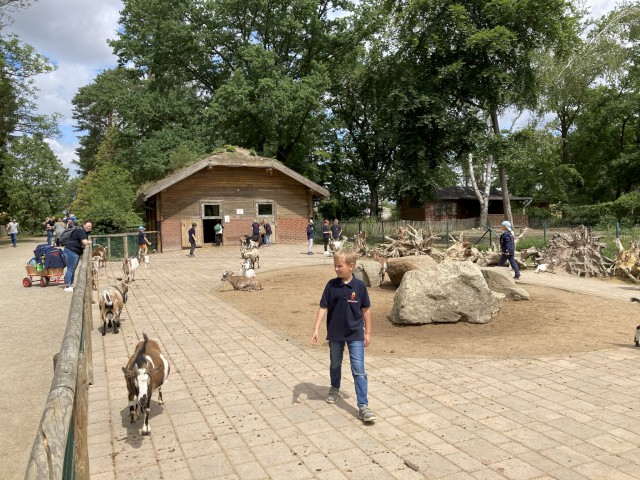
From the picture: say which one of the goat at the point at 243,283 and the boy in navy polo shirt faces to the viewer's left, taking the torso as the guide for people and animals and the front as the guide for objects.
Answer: the goat

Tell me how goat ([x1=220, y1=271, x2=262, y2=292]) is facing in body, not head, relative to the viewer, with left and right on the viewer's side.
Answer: facing to the left of the viewer

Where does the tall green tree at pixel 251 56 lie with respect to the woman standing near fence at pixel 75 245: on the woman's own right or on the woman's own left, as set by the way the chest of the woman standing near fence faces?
on the woman's own left

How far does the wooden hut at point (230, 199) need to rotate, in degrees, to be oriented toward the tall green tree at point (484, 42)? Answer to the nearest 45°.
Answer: approximately 90° to its left

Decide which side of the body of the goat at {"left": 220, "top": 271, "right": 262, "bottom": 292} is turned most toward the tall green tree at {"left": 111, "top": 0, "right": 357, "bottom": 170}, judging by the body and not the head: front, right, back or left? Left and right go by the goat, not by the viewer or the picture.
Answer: right

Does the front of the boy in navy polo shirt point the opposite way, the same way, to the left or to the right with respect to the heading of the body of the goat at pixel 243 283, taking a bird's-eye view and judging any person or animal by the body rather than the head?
to the left

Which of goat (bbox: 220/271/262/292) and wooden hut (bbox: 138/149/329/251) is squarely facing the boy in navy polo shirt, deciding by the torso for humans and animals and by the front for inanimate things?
the wooden hut

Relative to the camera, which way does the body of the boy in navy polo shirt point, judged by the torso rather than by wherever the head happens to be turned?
toward the camera
